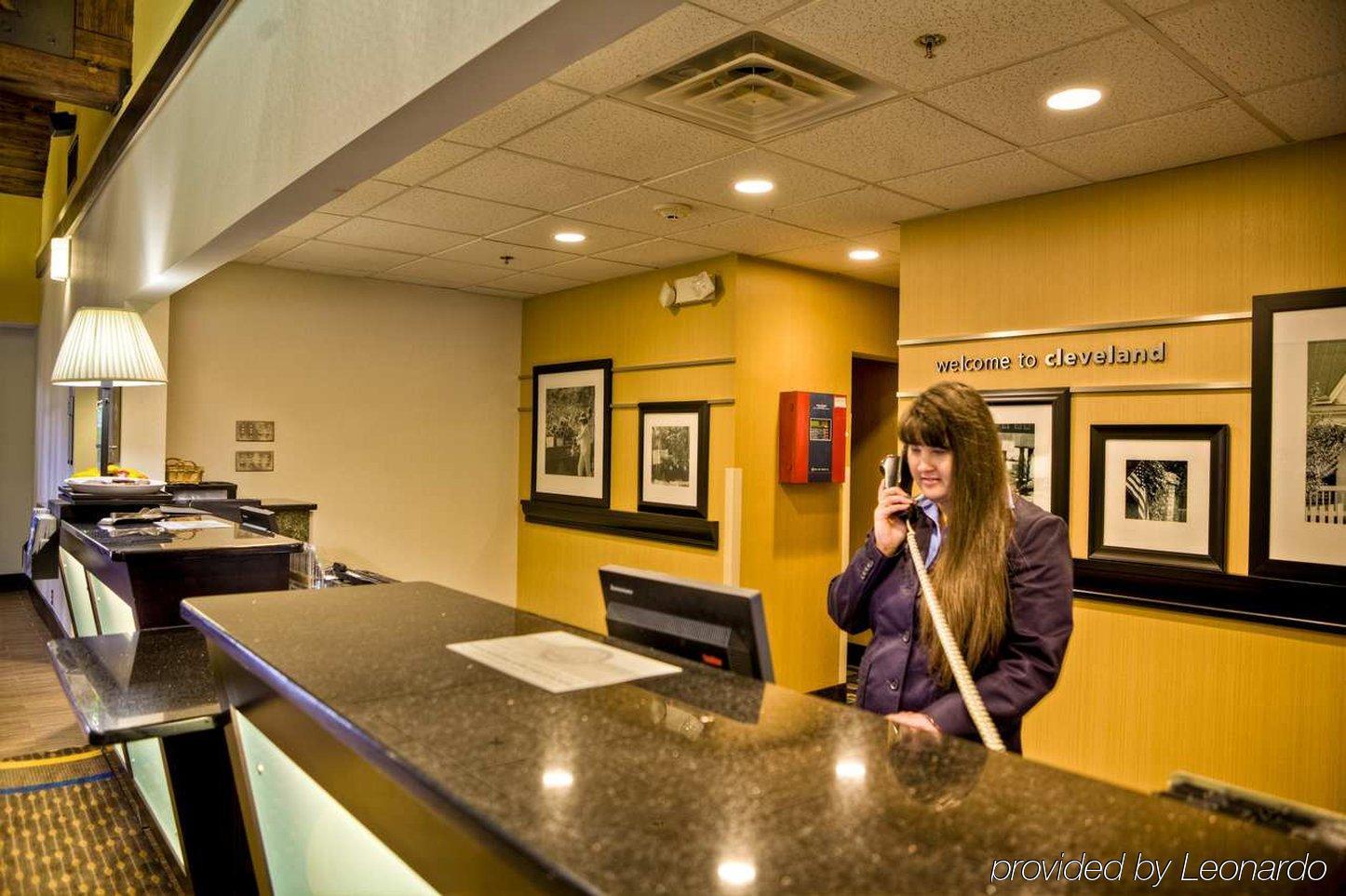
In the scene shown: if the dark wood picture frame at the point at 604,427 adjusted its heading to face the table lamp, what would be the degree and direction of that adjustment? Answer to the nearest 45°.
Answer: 0° — it already faces it

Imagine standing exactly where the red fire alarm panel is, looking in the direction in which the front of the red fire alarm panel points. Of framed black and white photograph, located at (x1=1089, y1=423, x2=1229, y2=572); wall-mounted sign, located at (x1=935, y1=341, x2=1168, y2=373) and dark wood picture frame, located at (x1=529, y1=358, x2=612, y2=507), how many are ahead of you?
2

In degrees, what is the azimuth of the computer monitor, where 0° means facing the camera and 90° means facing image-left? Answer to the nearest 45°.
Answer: approximately 225°

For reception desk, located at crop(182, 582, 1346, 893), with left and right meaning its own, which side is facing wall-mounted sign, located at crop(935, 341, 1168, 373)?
back

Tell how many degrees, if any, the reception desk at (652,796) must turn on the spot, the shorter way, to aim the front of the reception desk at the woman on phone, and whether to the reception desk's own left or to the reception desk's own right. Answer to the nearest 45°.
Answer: approximately 180°

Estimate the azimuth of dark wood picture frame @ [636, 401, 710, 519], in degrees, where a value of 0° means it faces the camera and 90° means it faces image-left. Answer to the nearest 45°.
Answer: approximately 45°

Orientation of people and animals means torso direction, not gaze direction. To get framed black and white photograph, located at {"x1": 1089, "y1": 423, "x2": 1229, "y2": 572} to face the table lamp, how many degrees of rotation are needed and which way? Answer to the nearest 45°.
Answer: approximately 45° to its right

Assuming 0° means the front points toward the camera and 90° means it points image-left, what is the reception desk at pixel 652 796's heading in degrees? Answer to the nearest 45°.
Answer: approximately 45°

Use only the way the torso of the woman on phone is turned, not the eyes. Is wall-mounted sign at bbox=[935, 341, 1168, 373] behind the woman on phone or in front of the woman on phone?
behind

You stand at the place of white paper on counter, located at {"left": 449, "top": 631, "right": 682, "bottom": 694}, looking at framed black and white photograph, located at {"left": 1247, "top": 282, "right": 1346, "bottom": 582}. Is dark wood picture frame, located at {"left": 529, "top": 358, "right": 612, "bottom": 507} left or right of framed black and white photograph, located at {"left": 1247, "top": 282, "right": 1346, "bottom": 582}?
left
